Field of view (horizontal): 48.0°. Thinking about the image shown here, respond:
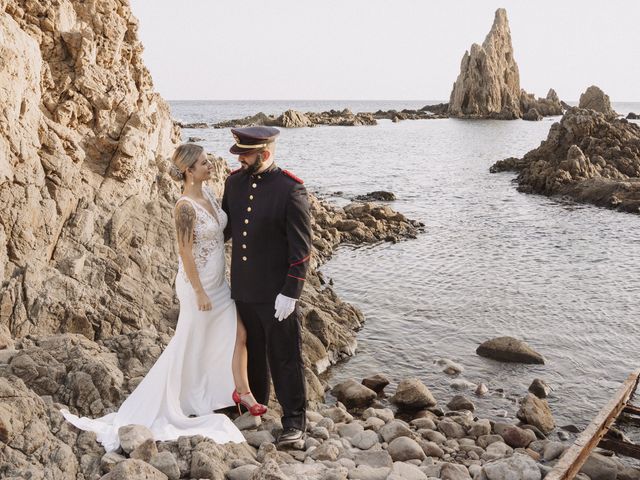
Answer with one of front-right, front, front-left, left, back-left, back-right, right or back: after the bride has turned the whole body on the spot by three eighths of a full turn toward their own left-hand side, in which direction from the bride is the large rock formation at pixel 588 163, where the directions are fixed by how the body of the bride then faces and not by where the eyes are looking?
front-right

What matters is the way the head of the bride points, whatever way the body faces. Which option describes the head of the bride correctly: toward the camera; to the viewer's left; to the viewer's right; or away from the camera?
to the viewer's right

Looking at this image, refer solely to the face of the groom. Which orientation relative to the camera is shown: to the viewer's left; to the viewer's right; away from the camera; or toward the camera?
to the viewer's left

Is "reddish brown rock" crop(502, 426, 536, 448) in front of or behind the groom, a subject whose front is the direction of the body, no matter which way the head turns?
behind

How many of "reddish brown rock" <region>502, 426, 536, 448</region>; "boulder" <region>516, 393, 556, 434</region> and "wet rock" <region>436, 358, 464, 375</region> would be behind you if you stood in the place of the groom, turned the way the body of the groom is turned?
3

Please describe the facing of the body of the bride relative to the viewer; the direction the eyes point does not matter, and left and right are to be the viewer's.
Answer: facing the viewer and to the right of the viewer

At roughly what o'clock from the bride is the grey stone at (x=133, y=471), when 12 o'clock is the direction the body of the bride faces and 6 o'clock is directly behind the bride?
The grey stone is roughly at 2 o'clock from the bride.

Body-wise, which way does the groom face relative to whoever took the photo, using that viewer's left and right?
facing the viewer and to the left of the viewer

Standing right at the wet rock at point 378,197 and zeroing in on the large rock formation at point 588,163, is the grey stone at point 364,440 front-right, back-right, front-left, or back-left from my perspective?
back-right

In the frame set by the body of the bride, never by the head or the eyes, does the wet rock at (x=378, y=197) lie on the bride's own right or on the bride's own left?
on the bride's own left

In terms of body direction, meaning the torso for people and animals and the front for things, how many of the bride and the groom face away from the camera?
0

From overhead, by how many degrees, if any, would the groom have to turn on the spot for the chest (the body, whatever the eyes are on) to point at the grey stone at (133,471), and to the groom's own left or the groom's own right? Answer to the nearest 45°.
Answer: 0° — they already face it

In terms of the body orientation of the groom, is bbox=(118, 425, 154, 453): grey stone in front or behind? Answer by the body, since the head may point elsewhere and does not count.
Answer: in front
